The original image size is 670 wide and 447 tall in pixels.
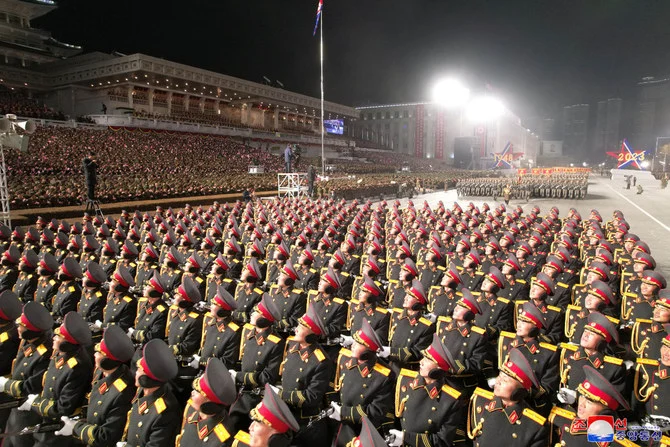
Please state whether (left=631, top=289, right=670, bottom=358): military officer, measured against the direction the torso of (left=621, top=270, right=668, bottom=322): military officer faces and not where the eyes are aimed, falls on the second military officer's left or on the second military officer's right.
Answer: on the second military officer's left

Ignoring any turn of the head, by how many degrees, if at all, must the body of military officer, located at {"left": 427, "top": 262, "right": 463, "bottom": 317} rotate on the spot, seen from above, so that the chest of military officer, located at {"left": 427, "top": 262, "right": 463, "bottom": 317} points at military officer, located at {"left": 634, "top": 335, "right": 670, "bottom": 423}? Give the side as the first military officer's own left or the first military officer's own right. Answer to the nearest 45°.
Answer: approximately 90° to the first military officer's own left

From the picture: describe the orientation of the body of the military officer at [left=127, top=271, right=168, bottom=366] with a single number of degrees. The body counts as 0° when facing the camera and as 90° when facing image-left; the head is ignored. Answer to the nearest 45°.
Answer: approximately 45°

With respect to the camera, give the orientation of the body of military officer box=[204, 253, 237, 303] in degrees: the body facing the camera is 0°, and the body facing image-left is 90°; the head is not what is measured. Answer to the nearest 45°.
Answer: approximately 45°

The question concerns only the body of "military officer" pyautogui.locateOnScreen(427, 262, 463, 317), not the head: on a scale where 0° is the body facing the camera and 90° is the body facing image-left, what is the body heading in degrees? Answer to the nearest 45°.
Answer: approximately 45°

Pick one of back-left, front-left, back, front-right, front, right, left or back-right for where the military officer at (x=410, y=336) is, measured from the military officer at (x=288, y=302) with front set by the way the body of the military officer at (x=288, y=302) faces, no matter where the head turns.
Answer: left

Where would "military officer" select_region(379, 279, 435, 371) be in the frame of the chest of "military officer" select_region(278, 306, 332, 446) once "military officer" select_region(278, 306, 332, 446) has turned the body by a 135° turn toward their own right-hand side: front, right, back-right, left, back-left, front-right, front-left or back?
front-right

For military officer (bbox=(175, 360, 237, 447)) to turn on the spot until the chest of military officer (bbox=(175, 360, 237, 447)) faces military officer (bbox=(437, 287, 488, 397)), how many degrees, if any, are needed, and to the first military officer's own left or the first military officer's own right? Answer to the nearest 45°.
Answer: approximately 135° to the first military officer's own left

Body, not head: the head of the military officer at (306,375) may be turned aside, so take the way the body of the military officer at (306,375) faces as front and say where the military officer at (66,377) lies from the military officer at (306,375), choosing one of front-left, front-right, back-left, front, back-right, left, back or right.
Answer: front-right

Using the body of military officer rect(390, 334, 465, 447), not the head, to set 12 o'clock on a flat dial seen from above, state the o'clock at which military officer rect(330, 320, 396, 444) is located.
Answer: military officer rect(330, 320, 396, 444) is roughly at 2 o'clock from military officer rect(390, 334, 465, 447).
